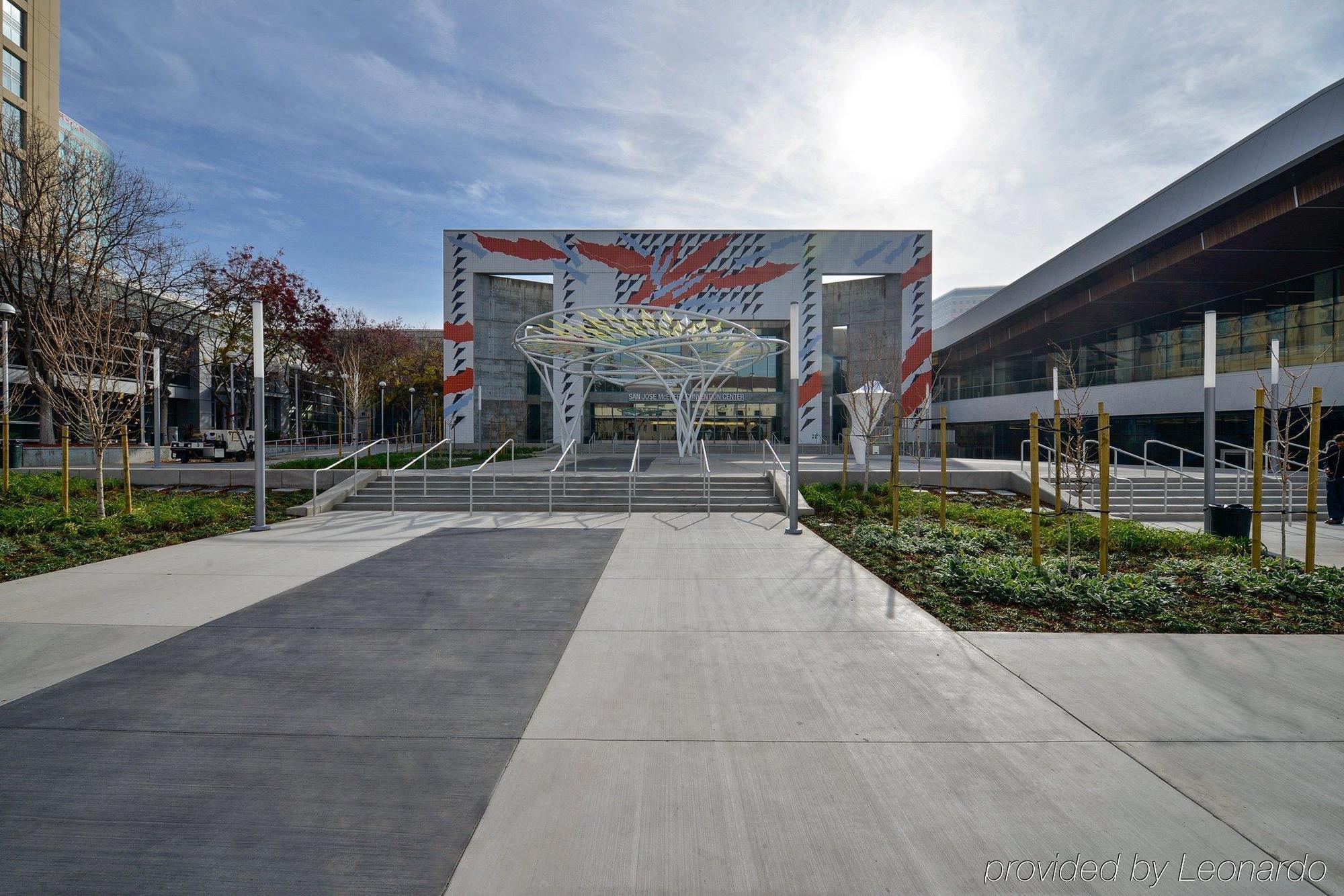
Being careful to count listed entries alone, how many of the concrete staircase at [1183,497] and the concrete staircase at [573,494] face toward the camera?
2

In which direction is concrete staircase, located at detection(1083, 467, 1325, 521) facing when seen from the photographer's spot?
facing the viewer

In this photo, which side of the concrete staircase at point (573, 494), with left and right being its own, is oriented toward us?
front

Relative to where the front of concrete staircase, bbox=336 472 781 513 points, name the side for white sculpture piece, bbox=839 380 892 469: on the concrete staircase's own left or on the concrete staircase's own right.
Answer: on the concrete staircase's own left

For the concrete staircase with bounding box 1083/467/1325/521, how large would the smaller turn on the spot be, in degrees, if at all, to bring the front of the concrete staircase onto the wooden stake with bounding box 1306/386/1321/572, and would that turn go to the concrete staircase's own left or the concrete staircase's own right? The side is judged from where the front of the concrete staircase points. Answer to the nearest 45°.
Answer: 0° — it already faces it

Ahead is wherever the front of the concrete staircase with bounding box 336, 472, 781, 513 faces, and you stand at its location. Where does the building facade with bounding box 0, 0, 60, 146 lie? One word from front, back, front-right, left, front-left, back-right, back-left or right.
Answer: back-right

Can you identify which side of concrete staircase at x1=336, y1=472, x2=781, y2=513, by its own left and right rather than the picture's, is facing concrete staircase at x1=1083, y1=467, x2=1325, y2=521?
left

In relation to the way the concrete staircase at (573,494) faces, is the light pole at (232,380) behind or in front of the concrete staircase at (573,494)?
behind

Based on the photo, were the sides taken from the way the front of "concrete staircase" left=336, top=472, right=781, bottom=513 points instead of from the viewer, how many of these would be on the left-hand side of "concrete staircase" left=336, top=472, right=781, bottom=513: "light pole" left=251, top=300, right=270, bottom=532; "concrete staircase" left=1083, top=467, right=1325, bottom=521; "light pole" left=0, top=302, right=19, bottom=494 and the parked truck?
1

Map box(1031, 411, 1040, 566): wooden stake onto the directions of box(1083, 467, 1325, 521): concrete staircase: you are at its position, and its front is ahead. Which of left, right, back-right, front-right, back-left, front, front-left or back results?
front

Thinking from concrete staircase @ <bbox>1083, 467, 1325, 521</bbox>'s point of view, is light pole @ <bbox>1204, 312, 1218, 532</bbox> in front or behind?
in front

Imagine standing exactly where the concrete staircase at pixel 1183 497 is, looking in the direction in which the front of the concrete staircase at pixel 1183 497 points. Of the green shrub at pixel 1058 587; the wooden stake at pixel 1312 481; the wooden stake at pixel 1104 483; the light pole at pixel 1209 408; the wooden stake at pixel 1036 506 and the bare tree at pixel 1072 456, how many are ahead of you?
6

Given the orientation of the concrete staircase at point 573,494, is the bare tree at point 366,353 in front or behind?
behind

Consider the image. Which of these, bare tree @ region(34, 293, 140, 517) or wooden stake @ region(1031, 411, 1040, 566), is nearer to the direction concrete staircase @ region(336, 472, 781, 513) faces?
the wooden stake

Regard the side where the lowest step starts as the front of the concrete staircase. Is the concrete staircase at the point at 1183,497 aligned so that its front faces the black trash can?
yes

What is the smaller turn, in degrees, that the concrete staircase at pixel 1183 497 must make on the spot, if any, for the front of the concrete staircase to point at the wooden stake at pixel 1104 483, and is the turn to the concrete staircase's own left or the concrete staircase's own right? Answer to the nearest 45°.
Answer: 0° — it already faces it
